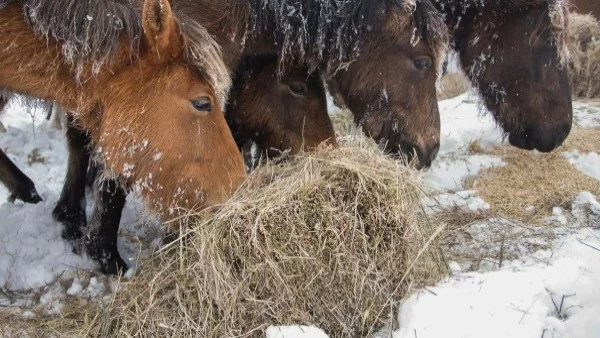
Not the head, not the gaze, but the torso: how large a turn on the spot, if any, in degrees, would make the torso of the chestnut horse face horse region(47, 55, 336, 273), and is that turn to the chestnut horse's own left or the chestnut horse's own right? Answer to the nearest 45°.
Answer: approximately 45° to the chestnut horse's own left

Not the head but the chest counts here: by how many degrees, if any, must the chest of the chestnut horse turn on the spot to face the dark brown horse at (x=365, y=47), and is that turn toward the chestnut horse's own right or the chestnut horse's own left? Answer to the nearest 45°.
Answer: approximately 45° to the chestnut horse's own left

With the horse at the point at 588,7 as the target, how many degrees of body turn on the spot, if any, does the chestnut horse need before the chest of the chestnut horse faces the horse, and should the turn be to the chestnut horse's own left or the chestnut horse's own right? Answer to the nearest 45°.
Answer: approximately 45° to the chestnut horse's own left

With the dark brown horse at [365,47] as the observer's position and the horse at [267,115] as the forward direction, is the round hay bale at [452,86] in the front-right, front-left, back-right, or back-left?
back-right

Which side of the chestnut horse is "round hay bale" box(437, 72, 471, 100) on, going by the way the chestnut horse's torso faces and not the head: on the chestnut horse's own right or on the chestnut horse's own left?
on the chestnut horse's own left
